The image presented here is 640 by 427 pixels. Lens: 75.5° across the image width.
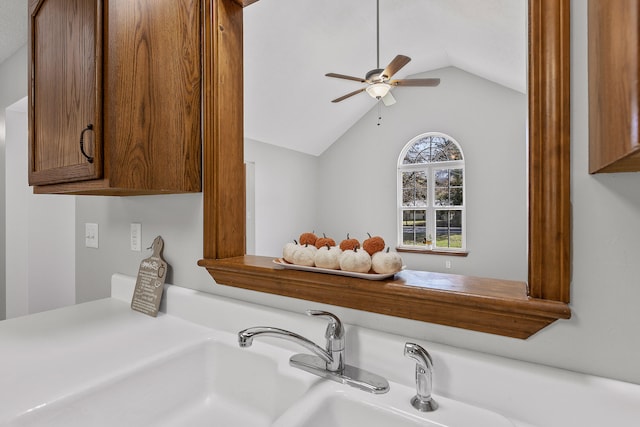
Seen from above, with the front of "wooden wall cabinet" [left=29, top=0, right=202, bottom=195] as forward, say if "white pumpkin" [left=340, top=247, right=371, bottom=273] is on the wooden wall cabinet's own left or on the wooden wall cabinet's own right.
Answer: on the wooden wall cabinet's own left

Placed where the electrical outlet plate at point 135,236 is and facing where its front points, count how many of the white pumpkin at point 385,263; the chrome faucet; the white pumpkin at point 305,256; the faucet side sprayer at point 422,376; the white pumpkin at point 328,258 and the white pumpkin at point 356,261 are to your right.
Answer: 0

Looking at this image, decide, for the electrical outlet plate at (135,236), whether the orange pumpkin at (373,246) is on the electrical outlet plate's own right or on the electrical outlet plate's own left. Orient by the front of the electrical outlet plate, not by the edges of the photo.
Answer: on the electrical outlet plate's own left

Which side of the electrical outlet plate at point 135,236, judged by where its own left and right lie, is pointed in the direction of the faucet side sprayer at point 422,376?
left

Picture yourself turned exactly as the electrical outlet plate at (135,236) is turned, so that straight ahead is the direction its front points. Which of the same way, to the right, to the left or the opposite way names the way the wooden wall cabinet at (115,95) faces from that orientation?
the same way

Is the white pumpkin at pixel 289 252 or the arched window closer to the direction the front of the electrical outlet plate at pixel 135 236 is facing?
the white pumpkin

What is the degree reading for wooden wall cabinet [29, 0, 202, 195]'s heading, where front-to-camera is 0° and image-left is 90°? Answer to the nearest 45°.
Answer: approximately 45°

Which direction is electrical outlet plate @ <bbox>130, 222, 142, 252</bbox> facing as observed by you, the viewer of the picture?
facing the viewer and to the left of the viewer

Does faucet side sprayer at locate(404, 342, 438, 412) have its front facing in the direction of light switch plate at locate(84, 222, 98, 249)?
no

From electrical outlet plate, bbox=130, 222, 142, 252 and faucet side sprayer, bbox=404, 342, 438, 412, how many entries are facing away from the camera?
0

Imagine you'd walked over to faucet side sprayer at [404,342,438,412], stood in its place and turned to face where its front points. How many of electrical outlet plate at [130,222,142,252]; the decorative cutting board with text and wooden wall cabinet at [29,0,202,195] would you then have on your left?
0

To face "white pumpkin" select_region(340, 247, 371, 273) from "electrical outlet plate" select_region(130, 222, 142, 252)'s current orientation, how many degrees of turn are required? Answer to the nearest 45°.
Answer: approximately 90° to its left

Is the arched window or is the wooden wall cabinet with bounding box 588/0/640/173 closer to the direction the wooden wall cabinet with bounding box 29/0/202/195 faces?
the wooden wall cabinet

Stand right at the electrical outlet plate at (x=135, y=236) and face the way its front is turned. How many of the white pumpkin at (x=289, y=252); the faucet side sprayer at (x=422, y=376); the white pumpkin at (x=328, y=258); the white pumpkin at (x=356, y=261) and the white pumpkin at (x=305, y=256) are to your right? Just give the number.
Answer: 0

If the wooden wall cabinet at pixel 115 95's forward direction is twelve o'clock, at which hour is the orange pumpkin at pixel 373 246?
The orange pumpkin is roughly at 9 o'clock from the wooden wall cabinet.

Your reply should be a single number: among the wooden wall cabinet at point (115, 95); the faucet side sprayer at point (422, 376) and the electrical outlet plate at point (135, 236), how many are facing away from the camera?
0

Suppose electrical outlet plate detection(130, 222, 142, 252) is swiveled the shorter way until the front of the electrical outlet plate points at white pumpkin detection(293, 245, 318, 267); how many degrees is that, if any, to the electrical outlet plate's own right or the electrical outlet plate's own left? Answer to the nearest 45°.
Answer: approximately 90° to the electrical outlet plate's own left
